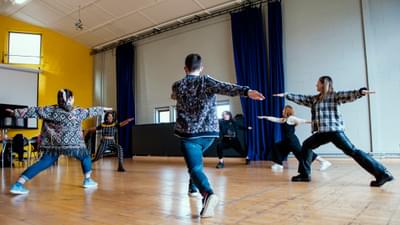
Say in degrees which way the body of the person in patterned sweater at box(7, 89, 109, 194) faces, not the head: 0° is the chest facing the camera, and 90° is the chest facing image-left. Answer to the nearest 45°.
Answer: approximately 180°

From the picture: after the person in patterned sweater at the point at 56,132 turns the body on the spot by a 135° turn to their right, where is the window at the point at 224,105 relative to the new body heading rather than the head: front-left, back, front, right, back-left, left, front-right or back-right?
left

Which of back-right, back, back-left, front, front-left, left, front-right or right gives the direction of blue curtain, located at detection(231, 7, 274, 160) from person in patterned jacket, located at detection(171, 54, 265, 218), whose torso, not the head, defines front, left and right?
front

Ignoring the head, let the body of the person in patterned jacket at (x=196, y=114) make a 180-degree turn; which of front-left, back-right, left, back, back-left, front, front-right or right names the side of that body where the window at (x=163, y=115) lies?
back

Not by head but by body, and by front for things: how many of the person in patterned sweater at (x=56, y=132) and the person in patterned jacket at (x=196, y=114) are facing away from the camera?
2

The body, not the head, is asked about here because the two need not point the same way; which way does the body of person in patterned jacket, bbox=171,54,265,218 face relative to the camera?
away from the camera

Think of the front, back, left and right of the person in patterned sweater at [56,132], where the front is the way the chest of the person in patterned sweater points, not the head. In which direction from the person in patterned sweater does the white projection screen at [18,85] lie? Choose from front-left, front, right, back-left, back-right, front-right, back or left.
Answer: front

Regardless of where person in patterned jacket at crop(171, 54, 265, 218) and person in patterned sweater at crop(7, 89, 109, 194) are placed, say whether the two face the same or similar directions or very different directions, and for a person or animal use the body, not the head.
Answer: same or similar directions

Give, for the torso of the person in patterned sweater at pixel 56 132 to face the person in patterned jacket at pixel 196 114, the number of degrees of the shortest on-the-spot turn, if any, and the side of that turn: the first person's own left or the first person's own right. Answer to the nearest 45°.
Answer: approximately 135° to the first person's own right

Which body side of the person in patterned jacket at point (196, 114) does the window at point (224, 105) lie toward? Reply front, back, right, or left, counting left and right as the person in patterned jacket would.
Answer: front

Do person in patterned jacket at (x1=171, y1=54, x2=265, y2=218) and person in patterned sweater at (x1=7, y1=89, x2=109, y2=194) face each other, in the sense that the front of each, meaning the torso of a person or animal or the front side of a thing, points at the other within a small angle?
no

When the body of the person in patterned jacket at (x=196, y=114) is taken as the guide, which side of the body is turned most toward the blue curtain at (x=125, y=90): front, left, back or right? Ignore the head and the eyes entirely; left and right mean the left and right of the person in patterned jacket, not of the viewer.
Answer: front

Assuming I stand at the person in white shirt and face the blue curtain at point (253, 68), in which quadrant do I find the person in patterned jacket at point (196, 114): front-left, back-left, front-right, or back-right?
back-left

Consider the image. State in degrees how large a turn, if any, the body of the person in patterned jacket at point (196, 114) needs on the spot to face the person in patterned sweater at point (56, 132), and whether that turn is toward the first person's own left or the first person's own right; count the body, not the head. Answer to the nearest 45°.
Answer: approximately 45° to the first person's own left

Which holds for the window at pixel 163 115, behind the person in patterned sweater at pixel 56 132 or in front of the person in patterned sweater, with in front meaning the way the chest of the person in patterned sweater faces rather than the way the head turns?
in front

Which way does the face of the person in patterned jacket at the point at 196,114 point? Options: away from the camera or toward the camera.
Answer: away from the camera
